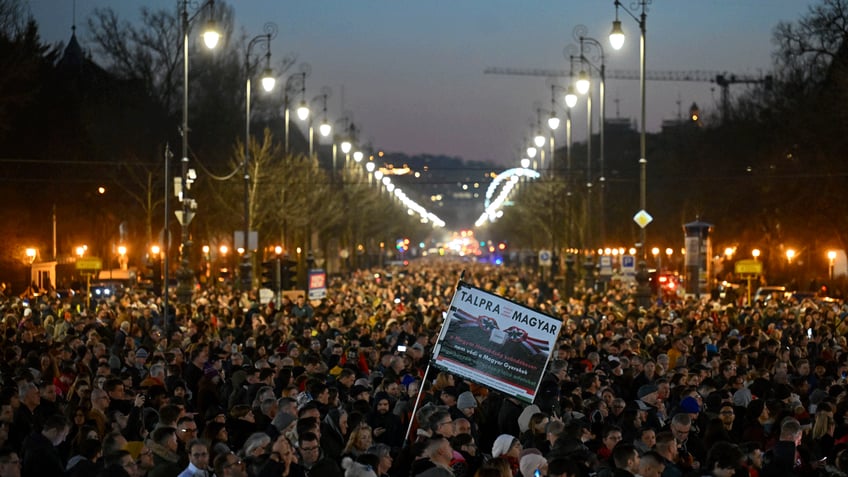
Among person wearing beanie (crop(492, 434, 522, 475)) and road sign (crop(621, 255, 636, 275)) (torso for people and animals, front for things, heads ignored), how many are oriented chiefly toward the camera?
1

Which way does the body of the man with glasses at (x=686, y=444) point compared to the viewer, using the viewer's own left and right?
facing the viewer and to the left of the viewer

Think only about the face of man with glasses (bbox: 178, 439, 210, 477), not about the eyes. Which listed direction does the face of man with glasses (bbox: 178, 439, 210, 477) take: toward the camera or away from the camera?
toward the camera

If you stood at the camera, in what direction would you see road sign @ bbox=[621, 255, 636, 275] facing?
facing the viewer

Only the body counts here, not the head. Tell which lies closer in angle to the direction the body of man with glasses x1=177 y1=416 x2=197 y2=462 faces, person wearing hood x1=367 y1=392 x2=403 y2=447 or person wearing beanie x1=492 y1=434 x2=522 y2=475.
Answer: the person wearing beanie

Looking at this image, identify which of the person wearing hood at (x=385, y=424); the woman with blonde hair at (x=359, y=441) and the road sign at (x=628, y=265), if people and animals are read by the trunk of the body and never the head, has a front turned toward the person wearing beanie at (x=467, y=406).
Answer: the road sign

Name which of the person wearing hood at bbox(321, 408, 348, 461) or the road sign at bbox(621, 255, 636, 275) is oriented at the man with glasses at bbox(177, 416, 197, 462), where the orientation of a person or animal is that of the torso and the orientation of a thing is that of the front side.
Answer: the road sign

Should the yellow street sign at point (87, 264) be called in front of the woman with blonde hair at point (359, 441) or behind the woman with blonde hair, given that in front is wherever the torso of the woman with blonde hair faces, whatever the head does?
behind
